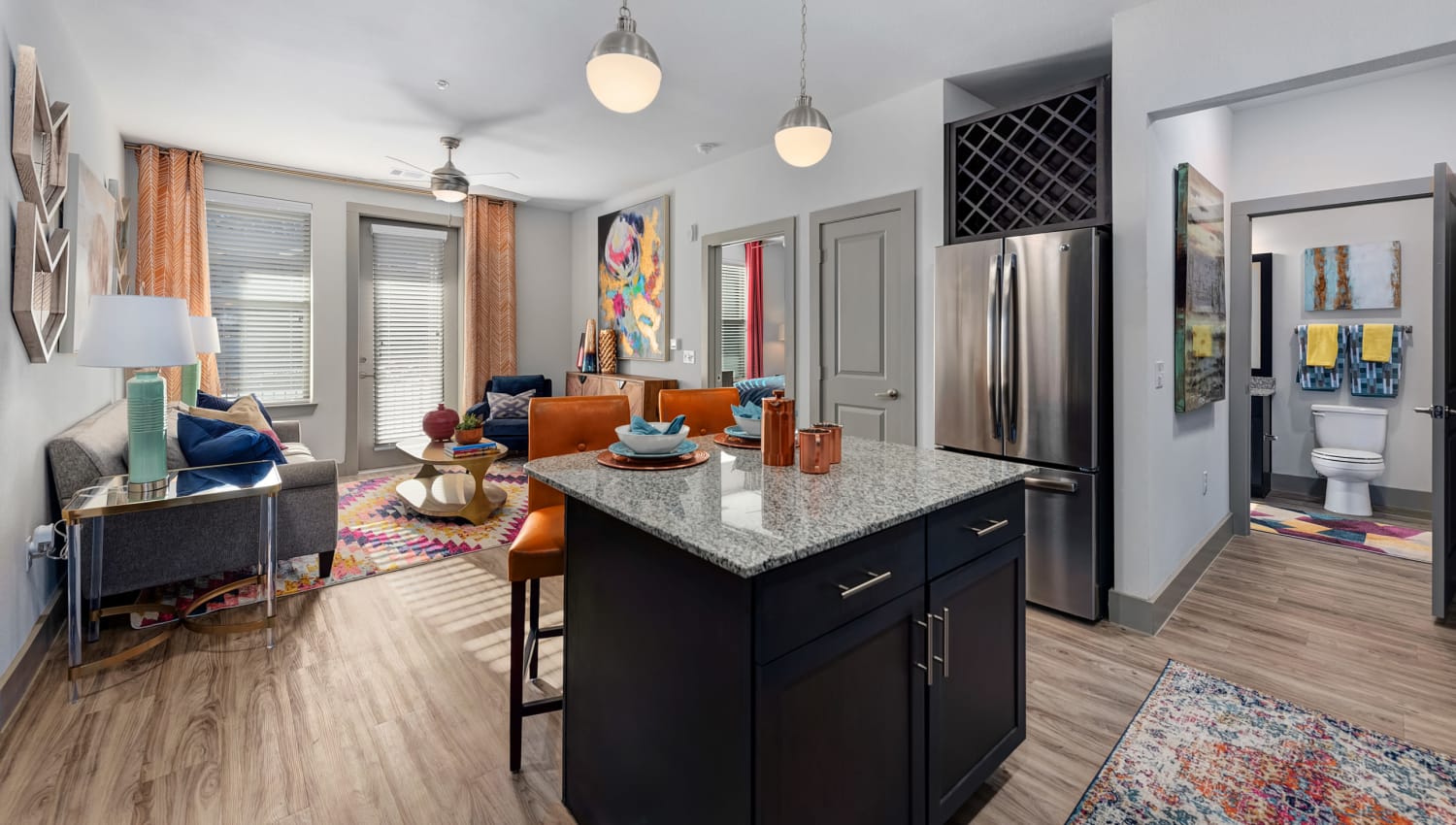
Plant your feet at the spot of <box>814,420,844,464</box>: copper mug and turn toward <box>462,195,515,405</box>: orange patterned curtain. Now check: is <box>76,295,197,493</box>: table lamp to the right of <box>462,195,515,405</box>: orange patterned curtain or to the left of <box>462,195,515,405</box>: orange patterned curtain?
left

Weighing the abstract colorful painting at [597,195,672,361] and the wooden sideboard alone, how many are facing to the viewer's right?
0

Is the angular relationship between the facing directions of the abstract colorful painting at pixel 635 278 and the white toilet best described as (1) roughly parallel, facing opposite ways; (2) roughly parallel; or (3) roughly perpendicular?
roughly parallel

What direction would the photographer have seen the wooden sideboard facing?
facing the viewer and to the left of the viewer

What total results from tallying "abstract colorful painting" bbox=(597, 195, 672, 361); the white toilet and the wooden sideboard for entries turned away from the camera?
0

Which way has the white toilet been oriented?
toward the camera

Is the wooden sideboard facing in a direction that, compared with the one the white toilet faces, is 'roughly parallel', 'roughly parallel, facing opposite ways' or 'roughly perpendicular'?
roughly parallel

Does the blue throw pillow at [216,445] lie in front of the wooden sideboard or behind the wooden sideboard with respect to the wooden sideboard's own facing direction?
in front

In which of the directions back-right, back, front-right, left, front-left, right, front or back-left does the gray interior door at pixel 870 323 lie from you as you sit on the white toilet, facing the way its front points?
front-right

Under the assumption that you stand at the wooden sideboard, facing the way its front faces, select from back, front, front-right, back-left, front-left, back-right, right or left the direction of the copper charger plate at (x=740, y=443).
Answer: front-left

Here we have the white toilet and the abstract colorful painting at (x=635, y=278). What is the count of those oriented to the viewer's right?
0
